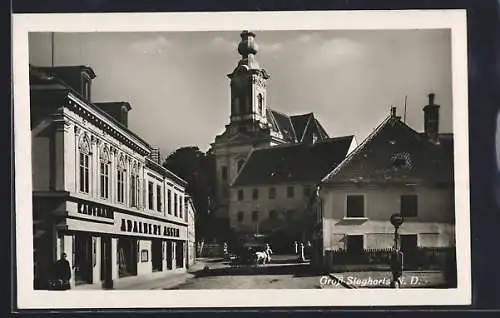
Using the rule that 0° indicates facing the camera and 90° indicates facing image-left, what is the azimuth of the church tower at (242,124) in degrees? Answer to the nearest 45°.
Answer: approximately 45°

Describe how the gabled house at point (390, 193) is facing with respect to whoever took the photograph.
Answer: facing the viewer

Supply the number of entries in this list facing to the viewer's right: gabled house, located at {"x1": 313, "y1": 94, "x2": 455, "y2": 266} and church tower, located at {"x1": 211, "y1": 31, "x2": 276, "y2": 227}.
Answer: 0
